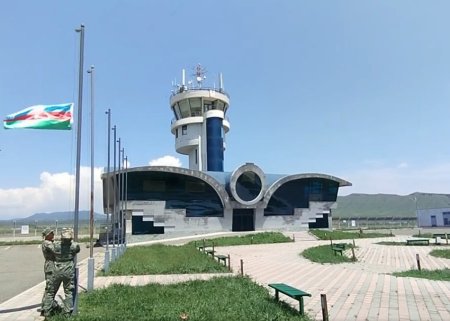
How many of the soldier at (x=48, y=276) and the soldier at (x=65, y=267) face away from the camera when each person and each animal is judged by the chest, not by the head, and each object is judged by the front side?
1

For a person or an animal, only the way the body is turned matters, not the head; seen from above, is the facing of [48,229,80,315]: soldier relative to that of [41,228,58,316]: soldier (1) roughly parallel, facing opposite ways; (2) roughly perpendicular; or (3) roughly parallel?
roughly perpendicular

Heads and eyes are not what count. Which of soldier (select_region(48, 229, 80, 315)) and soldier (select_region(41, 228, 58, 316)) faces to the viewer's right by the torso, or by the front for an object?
soldier (select_region(41, 228, 58, 316))

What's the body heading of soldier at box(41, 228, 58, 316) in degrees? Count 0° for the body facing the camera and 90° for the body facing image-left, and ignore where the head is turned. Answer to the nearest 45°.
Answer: approximately 270°

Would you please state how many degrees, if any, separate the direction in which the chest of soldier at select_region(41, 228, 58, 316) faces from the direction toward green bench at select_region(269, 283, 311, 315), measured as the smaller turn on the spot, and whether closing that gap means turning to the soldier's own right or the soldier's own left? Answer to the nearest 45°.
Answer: approximately 45° to the soldier's own right

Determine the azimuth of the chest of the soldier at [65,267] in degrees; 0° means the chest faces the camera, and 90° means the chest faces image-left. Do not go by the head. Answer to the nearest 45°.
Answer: approximately 180°
